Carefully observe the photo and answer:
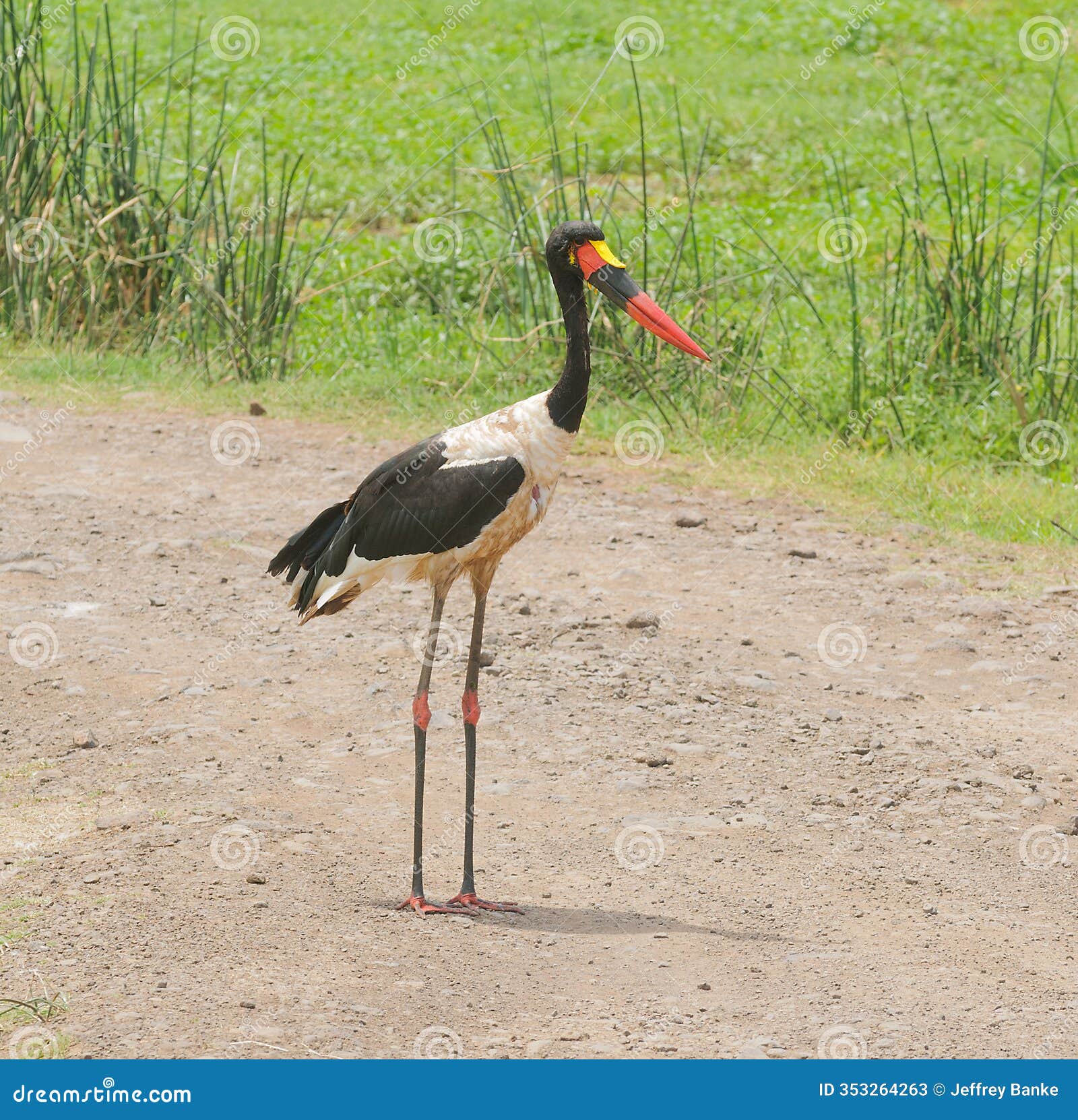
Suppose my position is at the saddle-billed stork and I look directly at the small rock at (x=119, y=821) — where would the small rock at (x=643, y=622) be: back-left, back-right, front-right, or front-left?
back-right

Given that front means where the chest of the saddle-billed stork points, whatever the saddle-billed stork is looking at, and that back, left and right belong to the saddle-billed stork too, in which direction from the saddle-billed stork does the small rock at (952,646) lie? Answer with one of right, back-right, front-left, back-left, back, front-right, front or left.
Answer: front-left

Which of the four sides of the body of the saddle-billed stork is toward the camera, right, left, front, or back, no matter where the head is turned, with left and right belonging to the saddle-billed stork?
right

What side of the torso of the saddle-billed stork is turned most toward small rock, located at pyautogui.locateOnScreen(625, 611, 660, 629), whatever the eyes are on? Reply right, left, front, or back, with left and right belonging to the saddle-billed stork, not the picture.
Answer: left

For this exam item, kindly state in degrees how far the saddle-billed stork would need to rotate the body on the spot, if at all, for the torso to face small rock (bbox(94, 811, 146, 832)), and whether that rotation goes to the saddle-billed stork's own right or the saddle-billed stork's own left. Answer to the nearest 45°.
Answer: approximately 180°

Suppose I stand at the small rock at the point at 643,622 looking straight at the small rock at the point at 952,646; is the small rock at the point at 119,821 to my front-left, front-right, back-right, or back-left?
back-right
